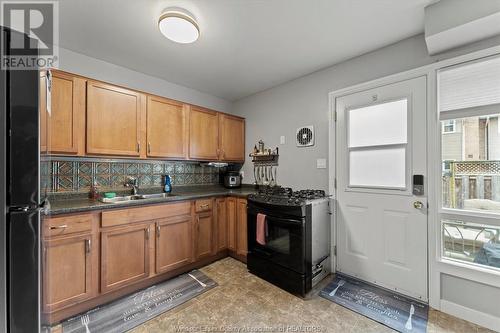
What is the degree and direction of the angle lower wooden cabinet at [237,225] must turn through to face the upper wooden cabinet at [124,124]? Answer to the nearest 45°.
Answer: approximately 45° to its right

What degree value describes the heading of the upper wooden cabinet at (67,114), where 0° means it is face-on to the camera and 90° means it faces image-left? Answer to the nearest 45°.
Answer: approximately 315°

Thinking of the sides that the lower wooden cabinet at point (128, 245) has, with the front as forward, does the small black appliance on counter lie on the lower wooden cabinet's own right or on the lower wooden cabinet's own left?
on the lower wooden cabinet's own left

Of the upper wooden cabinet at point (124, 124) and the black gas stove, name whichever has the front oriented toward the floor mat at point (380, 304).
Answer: the upper wooden cabinet

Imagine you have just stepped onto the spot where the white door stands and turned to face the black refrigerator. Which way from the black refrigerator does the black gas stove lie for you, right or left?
right
